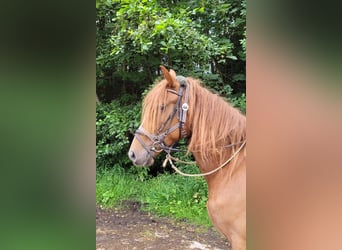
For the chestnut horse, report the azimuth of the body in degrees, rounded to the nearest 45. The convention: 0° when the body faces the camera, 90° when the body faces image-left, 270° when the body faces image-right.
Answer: approximately 90°

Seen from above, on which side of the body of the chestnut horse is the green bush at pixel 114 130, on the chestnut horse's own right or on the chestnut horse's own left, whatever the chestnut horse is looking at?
on the chestnut horse's own right
